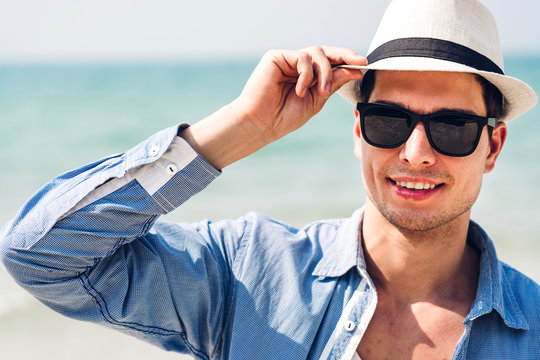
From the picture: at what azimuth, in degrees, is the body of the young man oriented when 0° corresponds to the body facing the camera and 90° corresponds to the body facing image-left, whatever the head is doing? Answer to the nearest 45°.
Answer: approximately 0°
